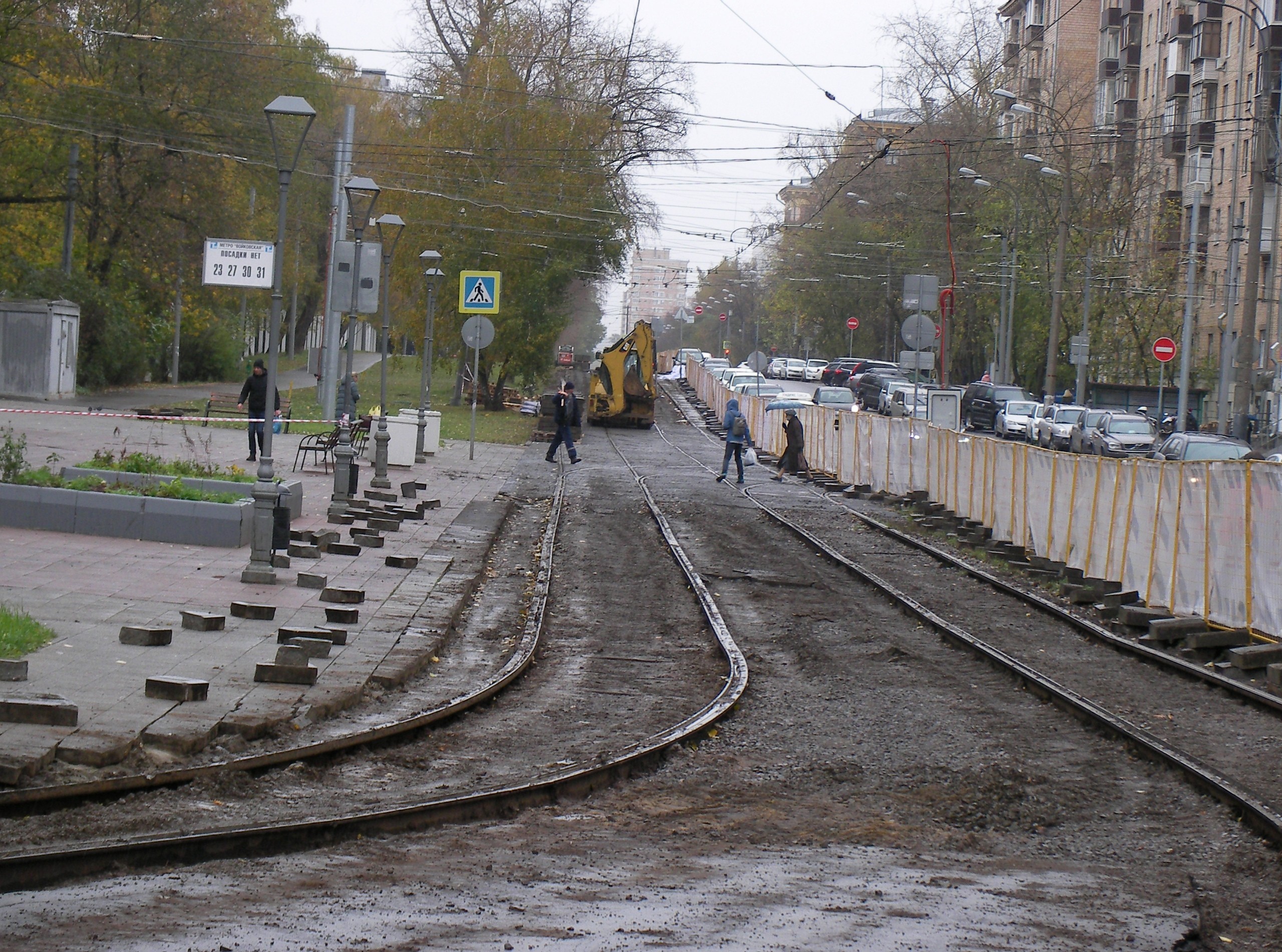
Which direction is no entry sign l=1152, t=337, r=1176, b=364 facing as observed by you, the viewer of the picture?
facing the viewer

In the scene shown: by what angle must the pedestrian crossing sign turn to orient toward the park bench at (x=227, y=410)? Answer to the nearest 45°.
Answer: approximately 135° to its right

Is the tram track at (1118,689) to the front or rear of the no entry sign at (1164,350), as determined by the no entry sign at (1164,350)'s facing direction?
to the front

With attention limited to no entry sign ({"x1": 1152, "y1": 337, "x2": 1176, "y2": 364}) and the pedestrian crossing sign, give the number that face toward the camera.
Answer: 2

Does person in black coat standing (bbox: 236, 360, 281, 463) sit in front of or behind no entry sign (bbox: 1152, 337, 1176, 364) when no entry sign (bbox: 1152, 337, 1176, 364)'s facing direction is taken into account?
in front

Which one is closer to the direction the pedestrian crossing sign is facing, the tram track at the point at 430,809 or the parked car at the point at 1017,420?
the tram track

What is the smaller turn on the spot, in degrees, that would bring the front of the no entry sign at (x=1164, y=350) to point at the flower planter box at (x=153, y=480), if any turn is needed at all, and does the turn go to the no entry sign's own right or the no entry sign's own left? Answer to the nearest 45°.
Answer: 0° — it already faces it

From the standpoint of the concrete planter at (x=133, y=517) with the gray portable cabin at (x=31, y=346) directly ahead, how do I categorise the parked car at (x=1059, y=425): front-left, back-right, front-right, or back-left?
front-right

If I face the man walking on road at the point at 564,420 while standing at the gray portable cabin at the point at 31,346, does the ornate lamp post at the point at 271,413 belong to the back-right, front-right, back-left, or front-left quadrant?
front-right

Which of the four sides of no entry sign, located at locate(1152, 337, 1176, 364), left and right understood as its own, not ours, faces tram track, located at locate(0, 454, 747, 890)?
front

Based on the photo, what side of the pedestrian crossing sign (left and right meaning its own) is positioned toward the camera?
front

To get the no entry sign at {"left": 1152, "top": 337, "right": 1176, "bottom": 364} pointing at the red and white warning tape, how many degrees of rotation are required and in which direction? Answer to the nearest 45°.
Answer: approximately 45° to its right
